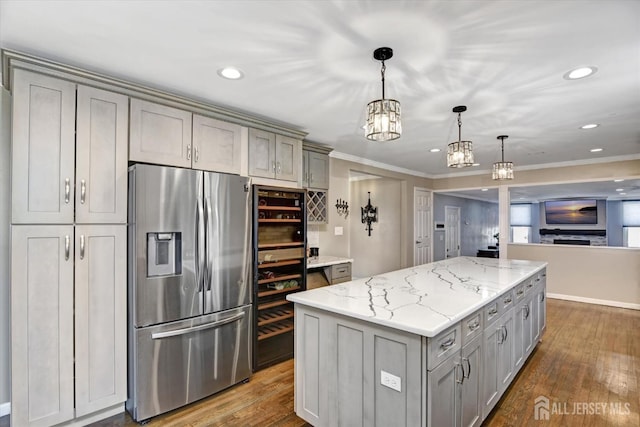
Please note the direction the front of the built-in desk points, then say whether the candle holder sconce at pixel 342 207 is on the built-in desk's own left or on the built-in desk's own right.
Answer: on the built-in desk's own left

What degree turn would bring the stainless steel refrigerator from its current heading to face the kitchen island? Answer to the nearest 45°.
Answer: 0° — it already faces it

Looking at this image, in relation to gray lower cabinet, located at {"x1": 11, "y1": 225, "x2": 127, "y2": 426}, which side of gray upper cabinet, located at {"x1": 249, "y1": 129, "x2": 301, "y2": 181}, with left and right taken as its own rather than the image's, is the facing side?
right

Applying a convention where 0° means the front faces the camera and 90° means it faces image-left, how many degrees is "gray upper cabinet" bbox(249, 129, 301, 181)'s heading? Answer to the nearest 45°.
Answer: approximately 315°

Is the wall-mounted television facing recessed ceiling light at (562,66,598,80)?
yes

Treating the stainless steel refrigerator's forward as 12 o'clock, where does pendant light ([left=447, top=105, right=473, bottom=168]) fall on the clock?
The pendant light is roughly at 11 o'clock from the stainless steel refrigerator.

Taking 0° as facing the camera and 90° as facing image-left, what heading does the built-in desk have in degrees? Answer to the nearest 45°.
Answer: approximately 315°

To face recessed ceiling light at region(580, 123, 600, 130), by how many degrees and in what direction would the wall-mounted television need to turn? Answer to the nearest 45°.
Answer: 0° — it already faces it
